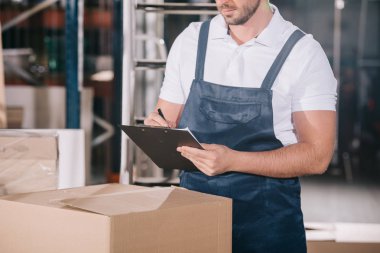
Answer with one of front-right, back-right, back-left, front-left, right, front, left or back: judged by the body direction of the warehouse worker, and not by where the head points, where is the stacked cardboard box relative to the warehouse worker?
front-right

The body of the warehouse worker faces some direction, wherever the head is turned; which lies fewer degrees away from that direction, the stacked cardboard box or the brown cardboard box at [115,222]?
the brown cardboard box

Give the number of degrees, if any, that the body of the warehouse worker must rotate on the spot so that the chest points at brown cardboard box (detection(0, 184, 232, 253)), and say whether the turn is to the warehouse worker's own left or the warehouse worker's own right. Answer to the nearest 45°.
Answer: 0° — they already face it

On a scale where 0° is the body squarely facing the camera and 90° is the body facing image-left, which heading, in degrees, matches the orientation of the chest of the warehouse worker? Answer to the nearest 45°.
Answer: approximately 45°

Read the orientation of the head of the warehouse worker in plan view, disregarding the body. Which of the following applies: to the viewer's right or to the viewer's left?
to the viewer's left
